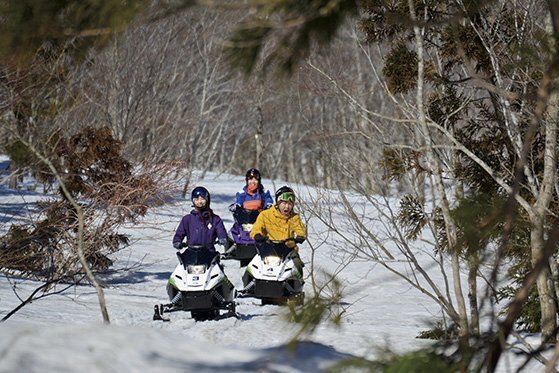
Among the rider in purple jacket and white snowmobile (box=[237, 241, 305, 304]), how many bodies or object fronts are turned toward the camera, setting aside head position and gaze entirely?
2

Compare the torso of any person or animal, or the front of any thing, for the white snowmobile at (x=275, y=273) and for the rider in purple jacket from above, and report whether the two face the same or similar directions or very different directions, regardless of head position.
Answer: same or similar directions

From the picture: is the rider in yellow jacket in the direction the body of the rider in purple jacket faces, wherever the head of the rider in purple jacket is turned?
no

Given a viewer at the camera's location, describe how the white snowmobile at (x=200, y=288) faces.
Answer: facing the viewer

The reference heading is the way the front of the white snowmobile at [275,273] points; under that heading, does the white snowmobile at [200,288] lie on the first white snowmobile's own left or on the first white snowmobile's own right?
on the first white snowmobile's own right

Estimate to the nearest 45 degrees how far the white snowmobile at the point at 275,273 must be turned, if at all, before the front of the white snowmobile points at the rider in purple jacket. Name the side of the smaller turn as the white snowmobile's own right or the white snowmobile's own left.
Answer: approximately 90° to the white snowmobile's own right

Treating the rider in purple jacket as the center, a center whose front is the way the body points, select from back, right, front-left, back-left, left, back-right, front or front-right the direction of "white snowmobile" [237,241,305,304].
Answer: left

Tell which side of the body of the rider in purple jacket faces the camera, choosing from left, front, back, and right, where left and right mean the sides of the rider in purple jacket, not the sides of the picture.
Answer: front

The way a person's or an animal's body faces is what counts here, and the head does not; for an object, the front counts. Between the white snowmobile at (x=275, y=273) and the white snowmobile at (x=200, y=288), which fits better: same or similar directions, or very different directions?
same or similar directions

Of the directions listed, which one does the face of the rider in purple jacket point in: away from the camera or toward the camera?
toward the camera

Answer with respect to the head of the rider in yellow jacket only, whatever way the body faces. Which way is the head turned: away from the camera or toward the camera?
toward the camera

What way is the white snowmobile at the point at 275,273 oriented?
toward the camera

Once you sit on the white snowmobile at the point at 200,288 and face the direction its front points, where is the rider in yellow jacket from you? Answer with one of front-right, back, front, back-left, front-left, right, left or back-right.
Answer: back-left
